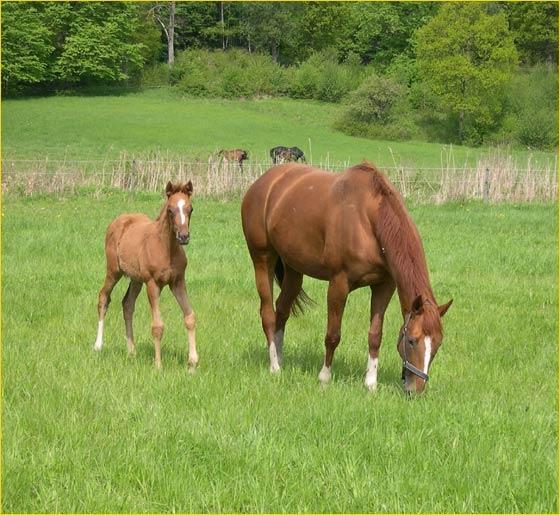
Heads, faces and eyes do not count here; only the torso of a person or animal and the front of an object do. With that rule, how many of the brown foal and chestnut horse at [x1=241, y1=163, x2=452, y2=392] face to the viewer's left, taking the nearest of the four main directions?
0

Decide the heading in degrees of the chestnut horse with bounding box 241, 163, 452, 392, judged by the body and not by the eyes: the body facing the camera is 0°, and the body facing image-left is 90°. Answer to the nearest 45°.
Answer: approximately 315°

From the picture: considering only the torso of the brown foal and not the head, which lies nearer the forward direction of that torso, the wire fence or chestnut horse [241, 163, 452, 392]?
the chestnut horse

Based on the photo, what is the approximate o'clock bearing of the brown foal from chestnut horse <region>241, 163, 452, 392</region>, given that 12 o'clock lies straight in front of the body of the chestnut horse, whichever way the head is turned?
The brown foal is roughly at 5 o'clock from the chestnut horse.

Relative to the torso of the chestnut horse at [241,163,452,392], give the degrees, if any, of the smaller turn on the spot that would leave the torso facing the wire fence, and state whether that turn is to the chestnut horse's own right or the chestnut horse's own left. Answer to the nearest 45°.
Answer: approximately 135° to the chestnut horse's own left

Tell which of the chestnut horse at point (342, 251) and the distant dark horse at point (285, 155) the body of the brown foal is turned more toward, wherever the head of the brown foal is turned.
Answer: the chestnut horse

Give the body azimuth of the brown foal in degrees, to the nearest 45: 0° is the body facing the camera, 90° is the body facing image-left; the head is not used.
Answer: approximately 315°

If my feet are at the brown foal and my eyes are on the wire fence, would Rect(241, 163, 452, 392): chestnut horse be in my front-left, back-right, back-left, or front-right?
back-right
